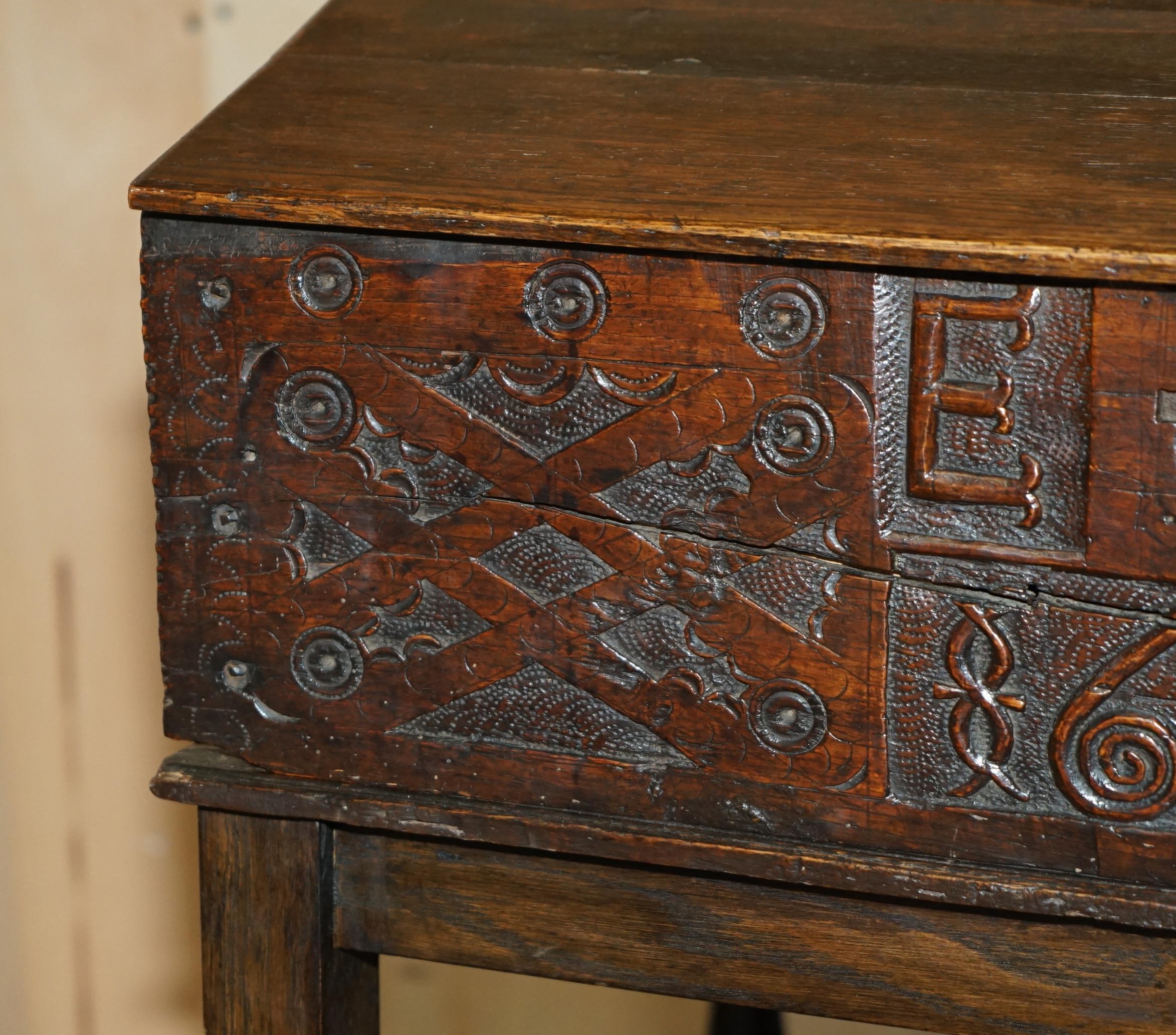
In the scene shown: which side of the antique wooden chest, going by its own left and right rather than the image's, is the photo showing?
front
